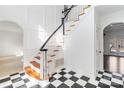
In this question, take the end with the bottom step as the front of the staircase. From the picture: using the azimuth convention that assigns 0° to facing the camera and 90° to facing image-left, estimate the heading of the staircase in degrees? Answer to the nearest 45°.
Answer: approximately 45°
